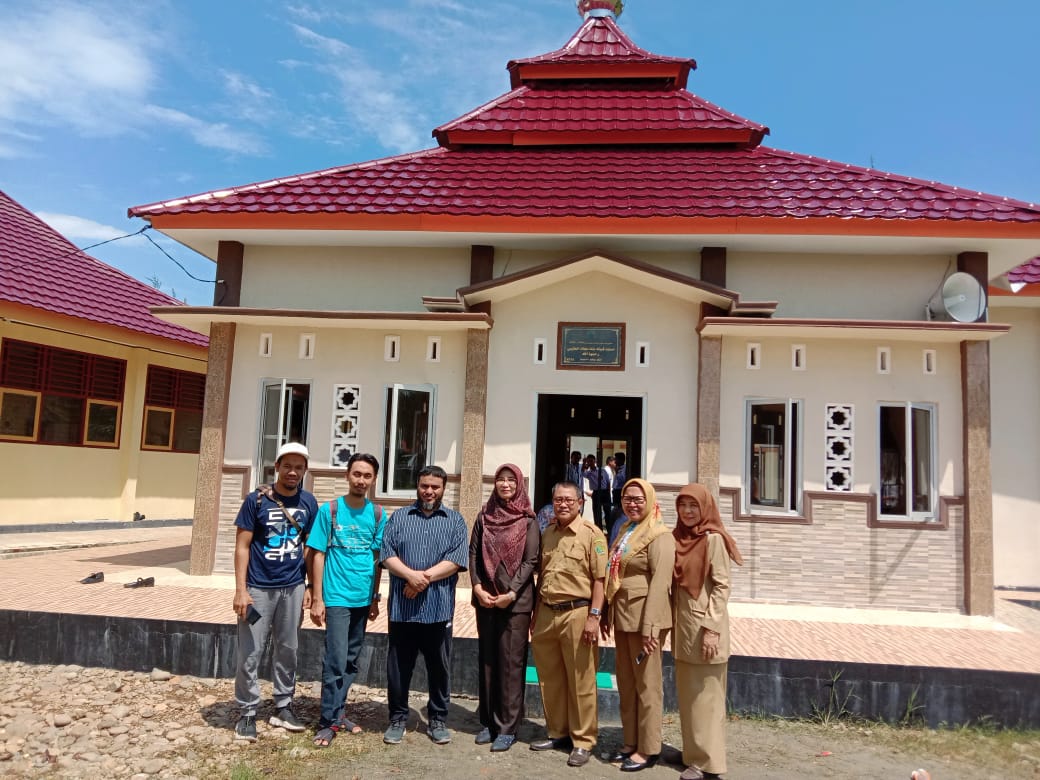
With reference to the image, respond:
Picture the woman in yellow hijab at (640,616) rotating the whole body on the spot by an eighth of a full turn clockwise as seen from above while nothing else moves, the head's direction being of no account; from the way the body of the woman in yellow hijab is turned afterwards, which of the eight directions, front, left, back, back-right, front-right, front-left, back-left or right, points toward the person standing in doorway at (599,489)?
right

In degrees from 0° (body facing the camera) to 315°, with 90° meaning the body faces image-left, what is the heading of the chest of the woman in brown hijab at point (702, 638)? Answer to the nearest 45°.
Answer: approximately 45°

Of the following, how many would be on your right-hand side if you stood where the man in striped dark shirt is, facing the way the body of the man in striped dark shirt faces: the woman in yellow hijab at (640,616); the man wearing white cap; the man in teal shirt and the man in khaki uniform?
2

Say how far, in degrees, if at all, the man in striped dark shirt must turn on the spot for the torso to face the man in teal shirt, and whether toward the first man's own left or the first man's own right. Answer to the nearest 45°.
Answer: approximately 90° to the first man's own right

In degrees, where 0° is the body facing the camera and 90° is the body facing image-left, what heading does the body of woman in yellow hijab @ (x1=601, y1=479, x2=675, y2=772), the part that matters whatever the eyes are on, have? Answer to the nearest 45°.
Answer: approximately 45°

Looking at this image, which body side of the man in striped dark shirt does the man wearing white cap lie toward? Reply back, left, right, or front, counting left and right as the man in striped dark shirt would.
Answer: right

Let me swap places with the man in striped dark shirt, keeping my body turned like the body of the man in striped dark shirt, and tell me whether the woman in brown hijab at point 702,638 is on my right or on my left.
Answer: on my left

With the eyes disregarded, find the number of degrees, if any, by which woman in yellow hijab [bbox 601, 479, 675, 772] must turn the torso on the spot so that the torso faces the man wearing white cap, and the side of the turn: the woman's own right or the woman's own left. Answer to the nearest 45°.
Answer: approximately 45° to the woman's own right
